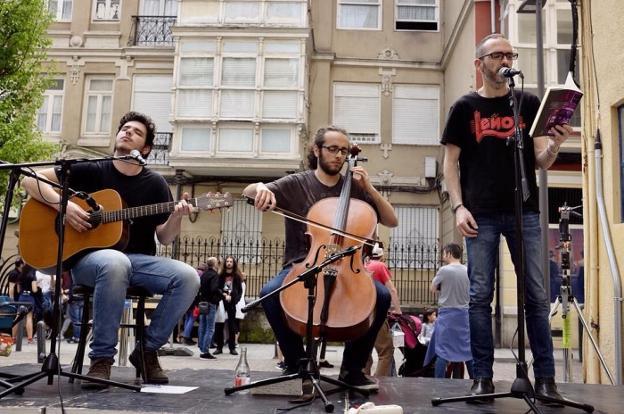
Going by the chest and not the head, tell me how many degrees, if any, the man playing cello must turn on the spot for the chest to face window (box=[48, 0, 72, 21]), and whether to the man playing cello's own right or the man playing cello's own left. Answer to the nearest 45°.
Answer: approximately 135° to the man playing cello's own right

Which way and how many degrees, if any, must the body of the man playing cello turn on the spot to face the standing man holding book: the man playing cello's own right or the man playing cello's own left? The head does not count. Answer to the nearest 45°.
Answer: approximately 90° to the man playing cello's own left

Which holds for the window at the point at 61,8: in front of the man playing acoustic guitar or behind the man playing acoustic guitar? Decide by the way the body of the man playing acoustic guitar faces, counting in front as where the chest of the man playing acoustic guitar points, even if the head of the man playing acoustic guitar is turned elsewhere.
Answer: behind

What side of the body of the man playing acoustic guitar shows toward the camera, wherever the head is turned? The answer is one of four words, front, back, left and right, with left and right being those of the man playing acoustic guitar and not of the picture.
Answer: front

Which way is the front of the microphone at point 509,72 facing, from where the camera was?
facing to the left of the viewer

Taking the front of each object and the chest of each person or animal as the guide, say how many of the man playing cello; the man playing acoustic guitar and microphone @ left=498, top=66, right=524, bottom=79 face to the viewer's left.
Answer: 1

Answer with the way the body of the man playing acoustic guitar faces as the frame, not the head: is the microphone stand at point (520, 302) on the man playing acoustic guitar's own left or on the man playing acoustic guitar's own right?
on the man playing acoustic guitar's own left

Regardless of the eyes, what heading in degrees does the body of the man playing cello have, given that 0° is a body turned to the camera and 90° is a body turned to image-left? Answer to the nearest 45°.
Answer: approximately 0°

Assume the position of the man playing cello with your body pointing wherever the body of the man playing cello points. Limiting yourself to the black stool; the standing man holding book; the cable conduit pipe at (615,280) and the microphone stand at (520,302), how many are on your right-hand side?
1

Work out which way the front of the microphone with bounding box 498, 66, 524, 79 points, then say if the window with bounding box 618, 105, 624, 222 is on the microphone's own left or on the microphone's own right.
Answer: on the microphone's own right
